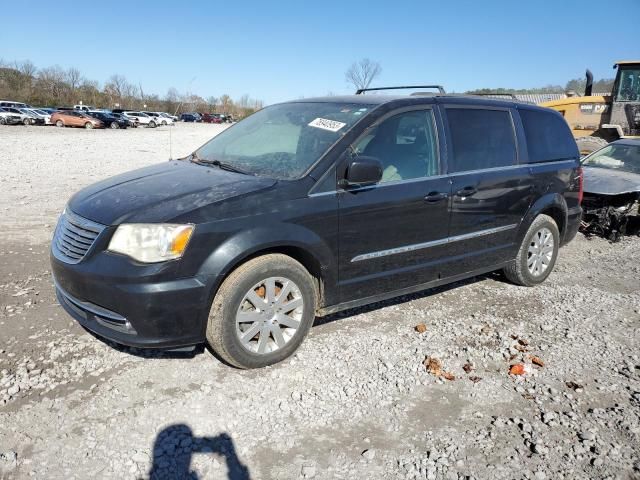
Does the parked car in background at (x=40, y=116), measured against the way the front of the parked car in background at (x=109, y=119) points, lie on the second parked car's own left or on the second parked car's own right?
on the second parked car's own right

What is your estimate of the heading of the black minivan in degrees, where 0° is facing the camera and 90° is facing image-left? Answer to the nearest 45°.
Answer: approximately 45°

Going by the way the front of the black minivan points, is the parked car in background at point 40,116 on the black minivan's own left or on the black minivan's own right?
on the black minivan's own right
